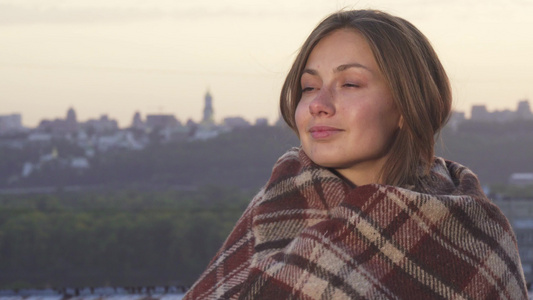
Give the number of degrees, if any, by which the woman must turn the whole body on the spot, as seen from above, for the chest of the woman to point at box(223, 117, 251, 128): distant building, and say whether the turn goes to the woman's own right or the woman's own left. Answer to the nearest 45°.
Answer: approximately 135° to the woman's own right

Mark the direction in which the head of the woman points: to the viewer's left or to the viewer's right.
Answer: to the viewer's left

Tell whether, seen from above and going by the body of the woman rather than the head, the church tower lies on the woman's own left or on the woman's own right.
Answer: on the woman's own right

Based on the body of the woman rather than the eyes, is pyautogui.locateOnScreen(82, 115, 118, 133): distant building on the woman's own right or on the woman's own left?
on the woman's own right

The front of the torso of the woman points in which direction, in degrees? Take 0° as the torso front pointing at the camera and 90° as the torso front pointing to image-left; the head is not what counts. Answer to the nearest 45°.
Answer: approximately 45°

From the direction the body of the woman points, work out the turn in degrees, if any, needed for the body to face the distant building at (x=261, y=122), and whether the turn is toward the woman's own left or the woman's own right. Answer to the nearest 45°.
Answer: approximately 135° to the woman's own right

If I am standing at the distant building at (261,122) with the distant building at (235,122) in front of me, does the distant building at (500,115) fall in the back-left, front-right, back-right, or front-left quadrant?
back-right

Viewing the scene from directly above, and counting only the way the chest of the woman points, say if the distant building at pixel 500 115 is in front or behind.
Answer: behind

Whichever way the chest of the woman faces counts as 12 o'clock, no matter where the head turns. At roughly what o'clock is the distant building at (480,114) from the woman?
The distant building is roughly at 5 o'clock from the woman.
